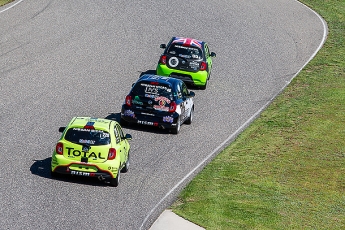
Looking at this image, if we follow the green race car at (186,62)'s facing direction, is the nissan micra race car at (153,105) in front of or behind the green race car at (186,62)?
behind

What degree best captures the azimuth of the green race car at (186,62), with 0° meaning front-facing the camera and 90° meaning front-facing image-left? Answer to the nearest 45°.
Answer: approximately 180°

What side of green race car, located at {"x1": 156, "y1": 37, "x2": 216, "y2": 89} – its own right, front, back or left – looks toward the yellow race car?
back
